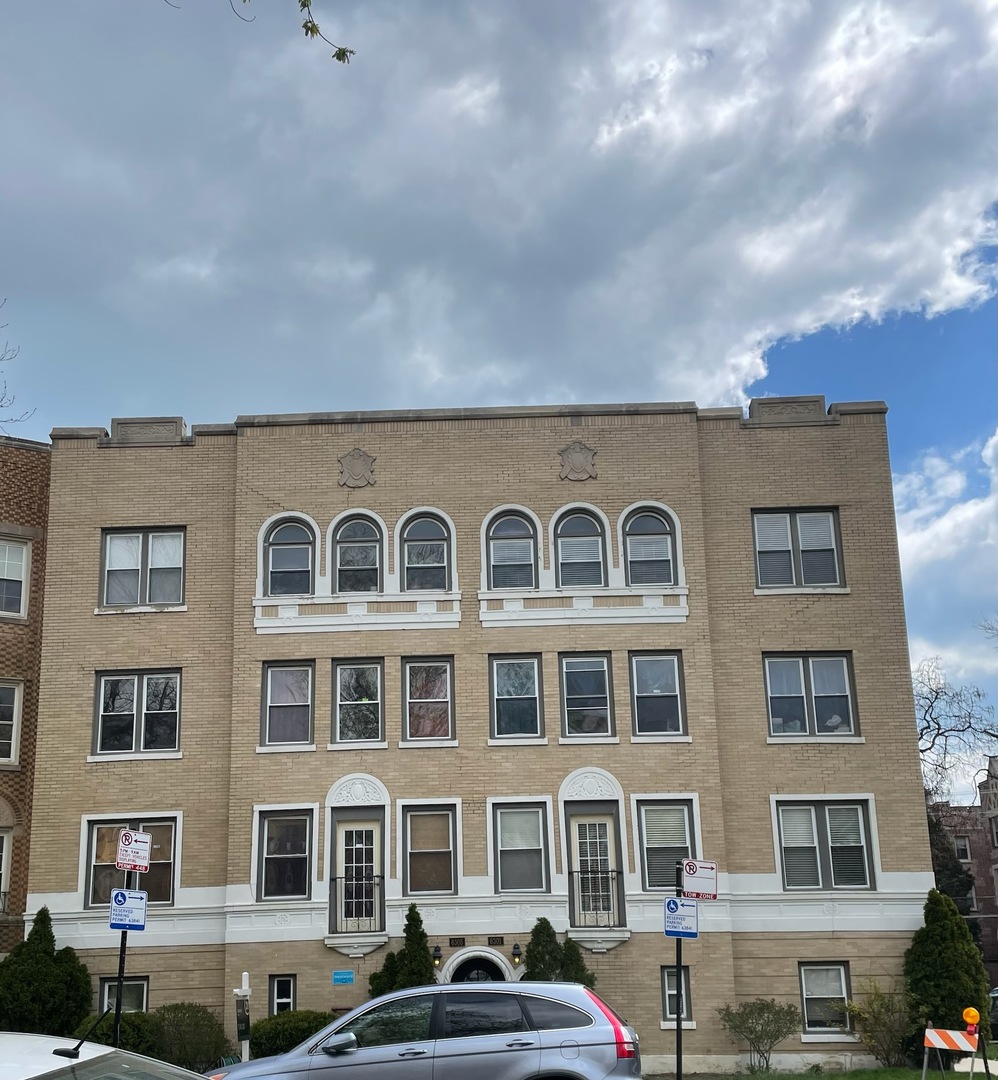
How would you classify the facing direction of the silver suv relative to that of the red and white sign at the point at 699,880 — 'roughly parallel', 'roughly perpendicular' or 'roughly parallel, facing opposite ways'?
roughly perpendicular

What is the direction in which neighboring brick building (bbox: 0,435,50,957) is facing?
toward the camera

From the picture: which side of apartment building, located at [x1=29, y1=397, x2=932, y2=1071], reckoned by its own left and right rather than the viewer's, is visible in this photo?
front

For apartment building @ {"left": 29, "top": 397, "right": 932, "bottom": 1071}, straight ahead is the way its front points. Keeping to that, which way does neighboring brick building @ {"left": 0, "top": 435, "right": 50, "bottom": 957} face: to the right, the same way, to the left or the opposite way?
the same way

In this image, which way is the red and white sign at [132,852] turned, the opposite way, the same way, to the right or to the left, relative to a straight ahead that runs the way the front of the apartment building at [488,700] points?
the same way

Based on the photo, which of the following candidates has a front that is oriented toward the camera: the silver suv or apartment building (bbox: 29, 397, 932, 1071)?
the apartment building

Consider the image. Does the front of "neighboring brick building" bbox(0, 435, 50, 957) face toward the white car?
yes

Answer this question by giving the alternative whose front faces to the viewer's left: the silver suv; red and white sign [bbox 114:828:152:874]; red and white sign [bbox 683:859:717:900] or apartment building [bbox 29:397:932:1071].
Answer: the silver suv

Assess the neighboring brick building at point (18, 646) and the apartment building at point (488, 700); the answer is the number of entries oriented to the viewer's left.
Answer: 0

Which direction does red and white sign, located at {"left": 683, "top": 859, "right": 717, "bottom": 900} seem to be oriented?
toward the camera

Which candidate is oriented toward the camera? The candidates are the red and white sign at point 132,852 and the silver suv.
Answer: the red and white sign

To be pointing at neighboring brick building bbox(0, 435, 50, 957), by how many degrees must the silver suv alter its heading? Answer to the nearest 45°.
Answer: approximately 45° to its right

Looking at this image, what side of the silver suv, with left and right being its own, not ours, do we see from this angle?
left
